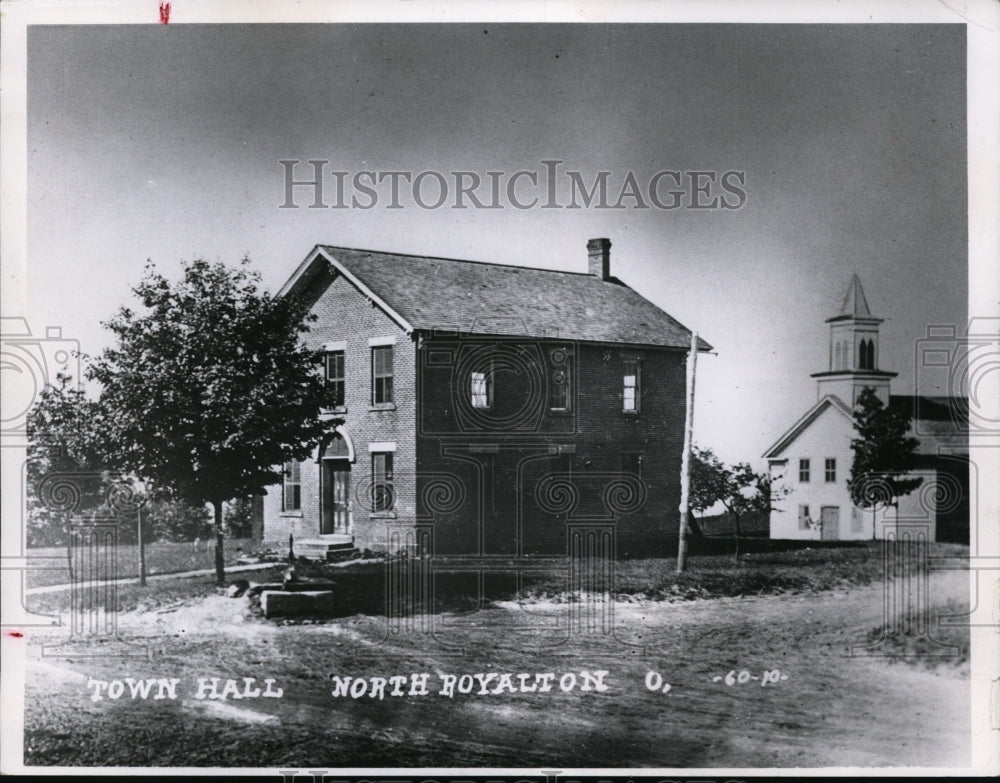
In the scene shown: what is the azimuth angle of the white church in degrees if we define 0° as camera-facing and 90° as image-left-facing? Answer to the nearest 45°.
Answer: approximately 45°
